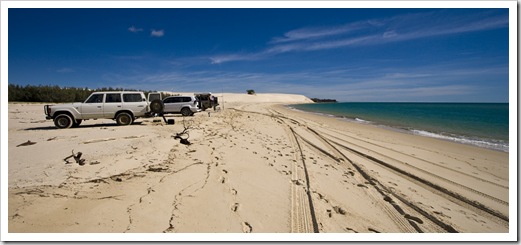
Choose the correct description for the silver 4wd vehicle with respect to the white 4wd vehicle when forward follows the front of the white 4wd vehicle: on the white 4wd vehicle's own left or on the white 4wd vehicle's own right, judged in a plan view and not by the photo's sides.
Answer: on the white 4wd vehicle's own right

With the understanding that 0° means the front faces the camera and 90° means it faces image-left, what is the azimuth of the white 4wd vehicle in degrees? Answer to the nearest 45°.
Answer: approximately 90°
